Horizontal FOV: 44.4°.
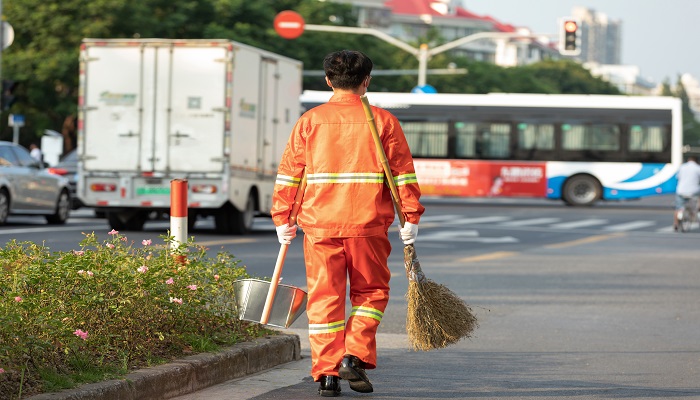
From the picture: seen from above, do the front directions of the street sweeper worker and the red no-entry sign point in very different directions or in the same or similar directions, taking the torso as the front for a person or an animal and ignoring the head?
very different directions

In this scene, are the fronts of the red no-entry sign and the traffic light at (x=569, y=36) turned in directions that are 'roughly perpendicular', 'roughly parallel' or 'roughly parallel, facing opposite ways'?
roughly parallel

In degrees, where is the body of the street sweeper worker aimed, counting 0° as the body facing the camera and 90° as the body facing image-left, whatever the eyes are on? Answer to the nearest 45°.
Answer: approximately 180°

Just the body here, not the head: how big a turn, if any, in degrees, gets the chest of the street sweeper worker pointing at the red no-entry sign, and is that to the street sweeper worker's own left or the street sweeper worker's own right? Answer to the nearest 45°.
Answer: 0° — they already face it

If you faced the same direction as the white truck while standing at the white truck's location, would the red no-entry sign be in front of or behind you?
in front

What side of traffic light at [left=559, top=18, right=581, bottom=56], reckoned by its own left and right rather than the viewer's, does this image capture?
front

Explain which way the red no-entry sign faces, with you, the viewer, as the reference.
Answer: facing the viewer

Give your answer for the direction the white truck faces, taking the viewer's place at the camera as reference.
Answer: facing away from the viewer and to the right of the viewer

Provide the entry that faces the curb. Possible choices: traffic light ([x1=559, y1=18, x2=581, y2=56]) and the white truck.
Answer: the traffic light

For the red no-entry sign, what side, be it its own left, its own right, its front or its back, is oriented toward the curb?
front

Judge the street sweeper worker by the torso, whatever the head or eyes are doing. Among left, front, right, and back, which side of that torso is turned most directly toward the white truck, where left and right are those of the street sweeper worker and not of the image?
front
